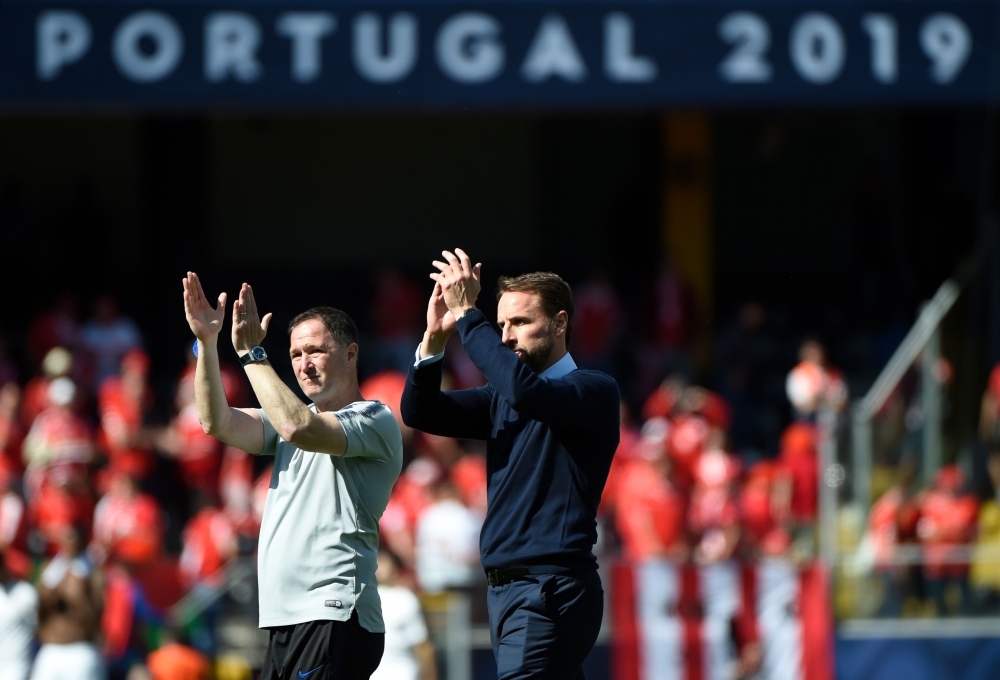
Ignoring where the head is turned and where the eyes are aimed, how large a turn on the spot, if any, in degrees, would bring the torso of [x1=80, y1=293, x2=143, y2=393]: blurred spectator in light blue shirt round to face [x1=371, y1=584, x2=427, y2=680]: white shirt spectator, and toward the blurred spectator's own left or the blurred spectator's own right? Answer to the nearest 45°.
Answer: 0° — they already face them

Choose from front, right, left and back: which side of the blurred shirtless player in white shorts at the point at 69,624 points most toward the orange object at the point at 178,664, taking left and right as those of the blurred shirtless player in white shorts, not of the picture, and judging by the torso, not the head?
left

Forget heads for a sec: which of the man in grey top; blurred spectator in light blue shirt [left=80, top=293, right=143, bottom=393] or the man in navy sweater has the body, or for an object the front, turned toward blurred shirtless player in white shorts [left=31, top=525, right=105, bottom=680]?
blurred spectator in light blue shirt [left=80, top=293, right=143, bottom=393]

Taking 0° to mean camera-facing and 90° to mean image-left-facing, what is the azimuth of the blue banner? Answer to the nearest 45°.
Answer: approximately 0°

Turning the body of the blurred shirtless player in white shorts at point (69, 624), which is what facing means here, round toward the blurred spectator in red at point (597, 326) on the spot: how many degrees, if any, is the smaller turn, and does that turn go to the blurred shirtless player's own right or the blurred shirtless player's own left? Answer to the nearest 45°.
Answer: approximately 135° to the blurred shirtless player's own left

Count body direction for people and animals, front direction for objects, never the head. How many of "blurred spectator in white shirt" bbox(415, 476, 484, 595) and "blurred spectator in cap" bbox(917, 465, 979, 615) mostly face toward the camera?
2

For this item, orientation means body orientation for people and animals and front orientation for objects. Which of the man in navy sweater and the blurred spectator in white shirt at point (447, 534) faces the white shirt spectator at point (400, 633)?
the blurred spectator in white shirt

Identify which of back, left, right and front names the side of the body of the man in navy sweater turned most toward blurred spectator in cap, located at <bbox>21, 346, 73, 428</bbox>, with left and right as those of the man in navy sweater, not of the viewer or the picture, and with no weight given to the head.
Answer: right
